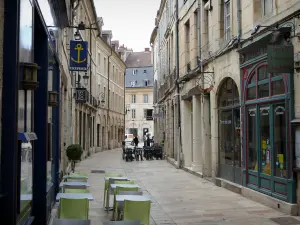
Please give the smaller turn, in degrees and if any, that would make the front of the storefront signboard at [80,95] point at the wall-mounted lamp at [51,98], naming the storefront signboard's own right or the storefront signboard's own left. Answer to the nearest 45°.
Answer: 0° — it already faces it

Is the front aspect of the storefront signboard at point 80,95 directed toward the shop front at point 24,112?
yes

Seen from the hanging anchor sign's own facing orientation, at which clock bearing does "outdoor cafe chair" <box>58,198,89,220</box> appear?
The outdoor cafe chair is roughly at 12 o'clock from the hanging anchor sign.

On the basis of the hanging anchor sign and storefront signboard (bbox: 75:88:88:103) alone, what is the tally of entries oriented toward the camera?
2

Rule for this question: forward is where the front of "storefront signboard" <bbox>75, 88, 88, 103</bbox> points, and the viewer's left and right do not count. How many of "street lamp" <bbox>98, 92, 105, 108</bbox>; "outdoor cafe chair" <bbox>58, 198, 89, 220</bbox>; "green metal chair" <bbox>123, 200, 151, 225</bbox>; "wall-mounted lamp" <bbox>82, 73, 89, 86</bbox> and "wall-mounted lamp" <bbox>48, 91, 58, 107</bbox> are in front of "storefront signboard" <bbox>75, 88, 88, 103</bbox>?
3

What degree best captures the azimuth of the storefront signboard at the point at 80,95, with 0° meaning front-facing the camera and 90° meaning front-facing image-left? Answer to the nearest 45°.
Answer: approximately 0°

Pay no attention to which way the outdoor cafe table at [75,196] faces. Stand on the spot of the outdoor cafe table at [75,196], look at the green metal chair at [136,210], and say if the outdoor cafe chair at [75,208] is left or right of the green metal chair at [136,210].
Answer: right

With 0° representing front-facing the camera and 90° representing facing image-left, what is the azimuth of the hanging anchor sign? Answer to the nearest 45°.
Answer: approximately 0°

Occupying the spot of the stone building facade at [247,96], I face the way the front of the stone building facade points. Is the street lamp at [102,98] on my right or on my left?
on my right

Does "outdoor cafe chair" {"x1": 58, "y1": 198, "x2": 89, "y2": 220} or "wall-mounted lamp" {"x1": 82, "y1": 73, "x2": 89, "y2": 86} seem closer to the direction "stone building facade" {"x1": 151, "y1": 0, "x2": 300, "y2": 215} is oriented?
the outdoor cafe chair

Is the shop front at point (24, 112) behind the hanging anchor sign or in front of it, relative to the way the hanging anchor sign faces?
in front

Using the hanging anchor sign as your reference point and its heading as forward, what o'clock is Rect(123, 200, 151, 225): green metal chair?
The green metal chair is roughly at 12 o'clock from the hanging anchor sign.

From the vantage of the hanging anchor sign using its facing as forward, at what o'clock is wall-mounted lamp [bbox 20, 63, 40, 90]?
The wall-mounted lamp is roughly at 12 o'clock from the hanging anchor sign.
